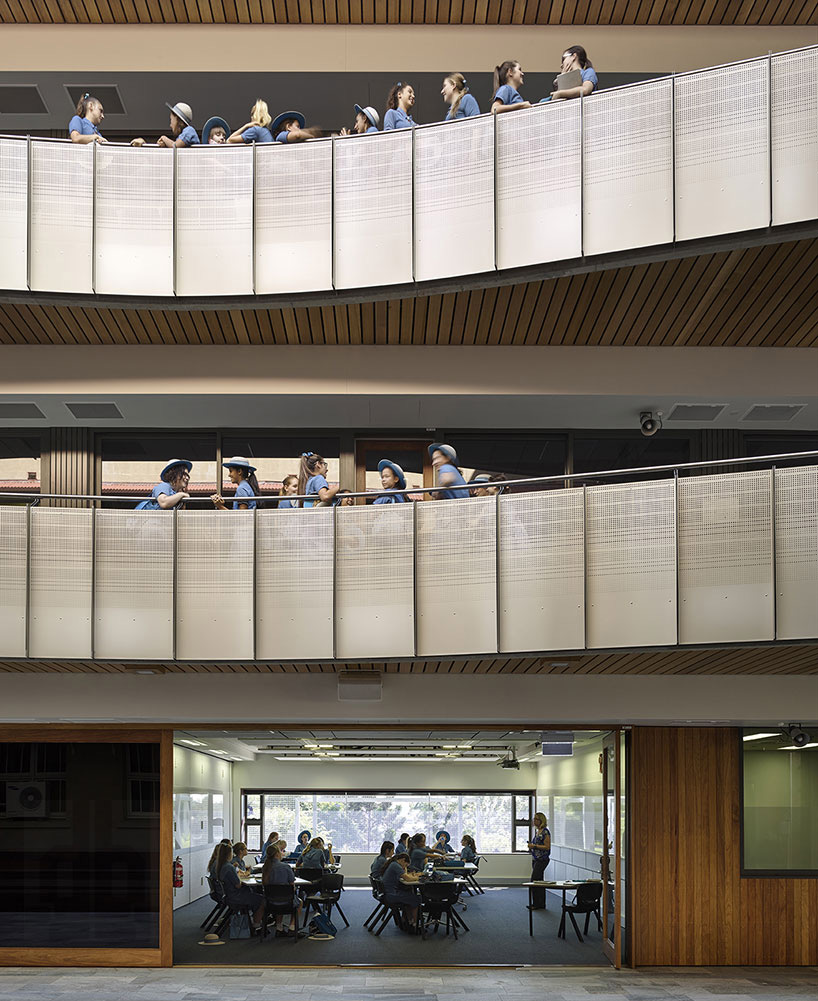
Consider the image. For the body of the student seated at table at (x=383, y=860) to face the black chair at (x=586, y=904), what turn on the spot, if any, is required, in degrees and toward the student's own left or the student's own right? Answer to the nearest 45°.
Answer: approximately 45° to the student's own right

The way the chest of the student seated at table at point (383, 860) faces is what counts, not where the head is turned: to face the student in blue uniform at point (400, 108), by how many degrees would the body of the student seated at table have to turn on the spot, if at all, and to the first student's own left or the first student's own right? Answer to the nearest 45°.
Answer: approximately 90° to the first student's own right

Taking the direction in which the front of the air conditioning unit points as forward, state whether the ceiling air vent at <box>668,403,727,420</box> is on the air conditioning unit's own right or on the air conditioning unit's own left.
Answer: on the air conditioning unit's own left

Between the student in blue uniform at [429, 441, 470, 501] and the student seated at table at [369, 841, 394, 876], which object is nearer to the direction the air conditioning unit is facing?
the student in blue uniform

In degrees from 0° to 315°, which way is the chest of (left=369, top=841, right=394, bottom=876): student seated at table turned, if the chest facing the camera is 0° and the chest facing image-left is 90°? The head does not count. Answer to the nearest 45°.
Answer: approximately 270°

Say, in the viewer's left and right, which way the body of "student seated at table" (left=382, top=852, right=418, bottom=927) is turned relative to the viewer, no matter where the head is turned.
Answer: facing to the right of the viewer

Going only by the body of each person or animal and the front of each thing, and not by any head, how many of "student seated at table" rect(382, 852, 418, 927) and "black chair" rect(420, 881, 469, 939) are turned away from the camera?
1

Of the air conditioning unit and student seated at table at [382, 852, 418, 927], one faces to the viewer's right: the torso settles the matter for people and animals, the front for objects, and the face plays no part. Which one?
the student seated at table

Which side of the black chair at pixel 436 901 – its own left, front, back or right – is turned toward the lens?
back
